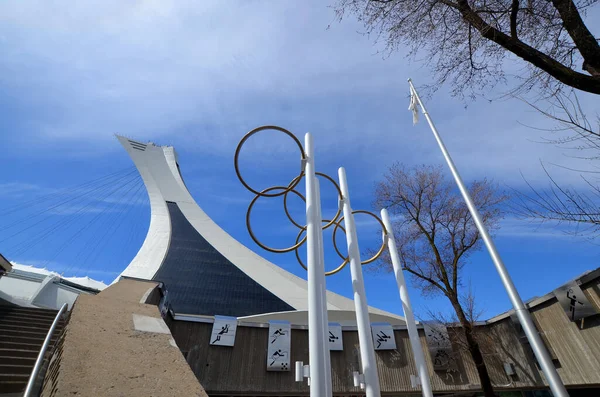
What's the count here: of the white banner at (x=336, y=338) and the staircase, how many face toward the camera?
2

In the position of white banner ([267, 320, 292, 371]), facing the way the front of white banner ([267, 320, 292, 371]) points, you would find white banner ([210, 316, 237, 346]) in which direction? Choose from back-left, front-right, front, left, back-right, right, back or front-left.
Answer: right

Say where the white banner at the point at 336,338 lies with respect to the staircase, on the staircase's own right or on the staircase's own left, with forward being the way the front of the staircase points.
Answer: on the staircase's own left

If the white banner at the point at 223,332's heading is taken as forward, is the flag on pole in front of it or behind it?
in front

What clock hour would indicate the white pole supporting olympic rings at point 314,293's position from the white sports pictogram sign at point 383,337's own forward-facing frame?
The white pole supporting olympic rings is roughly at 12 o'clock from the white sports pictogram sign.

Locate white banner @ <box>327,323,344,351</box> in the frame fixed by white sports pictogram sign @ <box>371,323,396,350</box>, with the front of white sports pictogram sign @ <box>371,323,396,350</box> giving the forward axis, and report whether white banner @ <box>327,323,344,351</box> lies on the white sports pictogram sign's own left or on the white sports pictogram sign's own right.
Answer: on the white sports pictogram sign's own right

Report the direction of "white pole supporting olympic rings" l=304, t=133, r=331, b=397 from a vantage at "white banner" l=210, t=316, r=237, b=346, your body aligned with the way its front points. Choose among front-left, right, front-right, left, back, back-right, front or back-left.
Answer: front

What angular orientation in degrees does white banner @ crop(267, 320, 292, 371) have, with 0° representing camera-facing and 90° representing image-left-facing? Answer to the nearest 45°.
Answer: approximately 0°

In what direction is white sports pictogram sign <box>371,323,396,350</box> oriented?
toward the camera

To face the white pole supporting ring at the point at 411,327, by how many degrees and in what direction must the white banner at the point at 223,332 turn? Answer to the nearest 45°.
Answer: approximately 45° to its left

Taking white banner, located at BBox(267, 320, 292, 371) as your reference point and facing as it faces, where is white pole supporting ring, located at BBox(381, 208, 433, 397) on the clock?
The white pole supporting ring is roughly at 11 o'clock from the white banner.

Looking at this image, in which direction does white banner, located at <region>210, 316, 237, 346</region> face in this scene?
toward the camera

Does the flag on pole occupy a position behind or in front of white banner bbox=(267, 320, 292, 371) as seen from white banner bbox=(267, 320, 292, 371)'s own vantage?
in front

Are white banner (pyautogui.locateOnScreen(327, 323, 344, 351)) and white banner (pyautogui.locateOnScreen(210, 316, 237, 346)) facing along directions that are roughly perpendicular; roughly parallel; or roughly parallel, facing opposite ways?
roughly parallel
